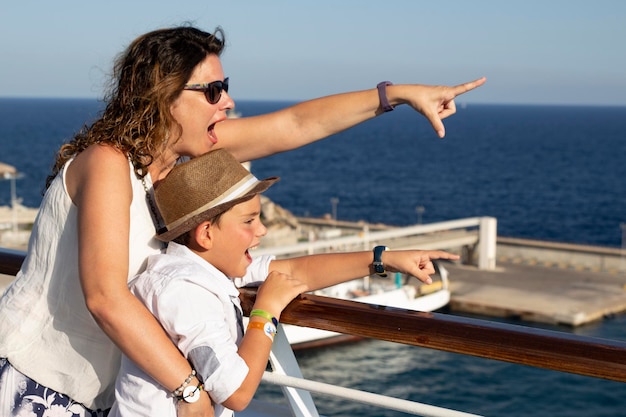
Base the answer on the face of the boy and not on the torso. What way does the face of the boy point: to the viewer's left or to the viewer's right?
to the viewer's right

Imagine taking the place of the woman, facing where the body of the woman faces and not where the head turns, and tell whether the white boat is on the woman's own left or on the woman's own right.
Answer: on the woman's own left

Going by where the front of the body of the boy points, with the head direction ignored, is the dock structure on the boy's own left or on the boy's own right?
on the boy's own left

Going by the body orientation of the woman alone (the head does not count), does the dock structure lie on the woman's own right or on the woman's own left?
on the woman's own left

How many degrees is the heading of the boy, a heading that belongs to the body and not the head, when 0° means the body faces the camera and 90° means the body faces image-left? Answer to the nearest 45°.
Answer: approximately 270°

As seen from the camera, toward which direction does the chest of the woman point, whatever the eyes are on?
to the viewer's right

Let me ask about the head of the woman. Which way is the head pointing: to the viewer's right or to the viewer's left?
to the viewer's right
